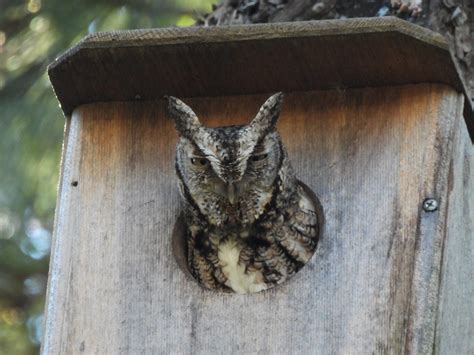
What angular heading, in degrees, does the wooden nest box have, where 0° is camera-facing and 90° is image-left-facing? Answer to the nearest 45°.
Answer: approximately 0°

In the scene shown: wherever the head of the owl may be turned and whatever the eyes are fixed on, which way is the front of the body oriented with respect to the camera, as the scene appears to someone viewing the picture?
toward the camera
